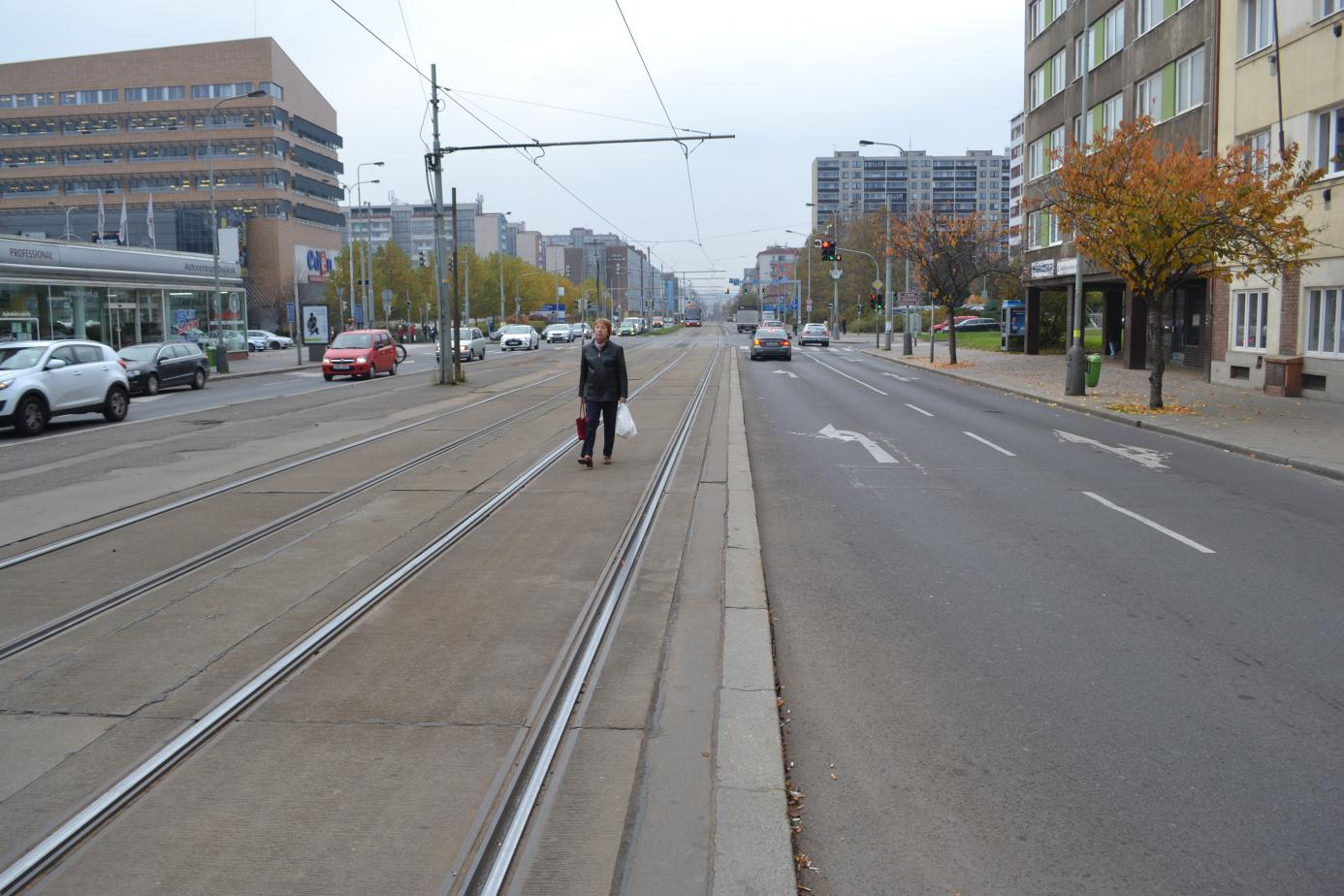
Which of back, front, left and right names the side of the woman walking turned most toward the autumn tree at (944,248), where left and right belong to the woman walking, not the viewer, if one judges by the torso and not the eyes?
back

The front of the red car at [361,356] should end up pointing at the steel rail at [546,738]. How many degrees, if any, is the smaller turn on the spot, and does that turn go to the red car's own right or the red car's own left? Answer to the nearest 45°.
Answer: approximately 45° to the red car's own left

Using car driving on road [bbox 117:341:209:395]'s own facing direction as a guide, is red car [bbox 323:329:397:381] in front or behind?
behind

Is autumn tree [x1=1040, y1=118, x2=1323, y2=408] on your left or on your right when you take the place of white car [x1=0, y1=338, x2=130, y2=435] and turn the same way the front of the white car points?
on your left

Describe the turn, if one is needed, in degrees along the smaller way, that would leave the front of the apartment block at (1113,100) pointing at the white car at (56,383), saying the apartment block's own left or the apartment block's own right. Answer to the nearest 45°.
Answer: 0° — it already faces it

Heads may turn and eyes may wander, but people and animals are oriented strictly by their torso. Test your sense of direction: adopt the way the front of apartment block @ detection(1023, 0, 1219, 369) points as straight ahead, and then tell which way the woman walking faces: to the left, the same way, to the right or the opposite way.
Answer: to the left

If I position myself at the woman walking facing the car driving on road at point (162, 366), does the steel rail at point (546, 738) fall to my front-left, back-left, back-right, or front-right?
back-left

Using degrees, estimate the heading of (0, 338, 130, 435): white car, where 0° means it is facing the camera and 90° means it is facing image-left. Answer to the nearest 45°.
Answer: approximately 45°

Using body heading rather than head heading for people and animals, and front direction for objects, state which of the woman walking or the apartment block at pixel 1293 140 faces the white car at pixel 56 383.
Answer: the apartment block
